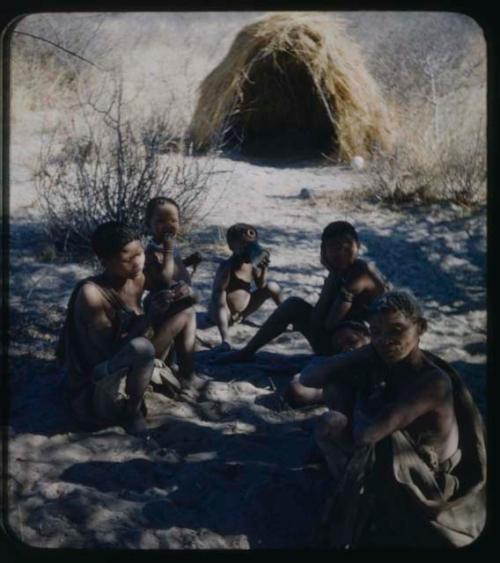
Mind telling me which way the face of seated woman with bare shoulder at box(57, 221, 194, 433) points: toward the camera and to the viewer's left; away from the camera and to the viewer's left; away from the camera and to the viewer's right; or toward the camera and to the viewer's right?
toward the camera and to the viewer's right

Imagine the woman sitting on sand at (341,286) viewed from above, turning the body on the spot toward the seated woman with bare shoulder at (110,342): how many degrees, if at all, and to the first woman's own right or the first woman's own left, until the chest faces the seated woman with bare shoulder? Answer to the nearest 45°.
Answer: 0° — they already face them

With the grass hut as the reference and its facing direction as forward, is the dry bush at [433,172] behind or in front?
in front

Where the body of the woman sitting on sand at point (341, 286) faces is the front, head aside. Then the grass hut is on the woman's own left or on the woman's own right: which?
on the woman's own right

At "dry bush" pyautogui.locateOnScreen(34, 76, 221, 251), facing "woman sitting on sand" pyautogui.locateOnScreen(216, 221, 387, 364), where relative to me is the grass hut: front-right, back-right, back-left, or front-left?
back-left

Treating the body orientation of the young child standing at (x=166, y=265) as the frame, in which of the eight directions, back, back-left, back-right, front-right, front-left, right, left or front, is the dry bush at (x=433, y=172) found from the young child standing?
left

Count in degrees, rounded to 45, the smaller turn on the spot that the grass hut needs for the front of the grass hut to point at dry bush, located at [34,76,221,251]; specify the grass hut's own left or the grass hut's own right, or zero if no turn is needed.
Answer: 0° — it already faces it

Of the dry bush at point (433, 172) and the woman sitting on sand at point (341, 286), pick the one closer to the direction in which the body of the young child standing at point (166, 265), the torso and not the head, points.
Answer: the woman sitting on sand

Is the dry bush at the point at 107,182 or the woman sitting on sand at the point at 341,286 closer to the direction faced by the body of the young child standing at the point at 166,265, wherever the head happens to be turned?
the woman sitting on sand

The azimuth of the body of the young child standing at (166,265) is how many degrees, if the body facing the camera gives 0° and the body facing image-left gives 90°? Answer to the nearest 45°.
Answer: approximately 315°

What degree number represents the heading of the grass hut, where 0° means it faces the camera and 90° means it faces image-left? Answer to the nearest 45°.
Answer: approximately 0°

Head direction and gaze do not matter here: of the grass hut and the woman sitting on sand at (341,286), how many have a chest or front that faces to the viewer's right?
0

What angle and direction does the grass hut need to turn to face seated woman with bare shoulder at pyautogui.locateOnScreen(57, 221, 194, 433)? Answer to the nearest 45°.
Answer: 0° — it already faces them
